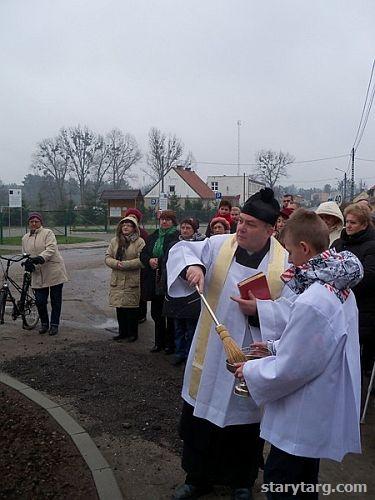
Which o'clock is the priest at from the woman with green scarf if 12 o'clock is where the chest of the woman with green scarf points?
The priest is roughly at 12 o'clock from the woman with green scarf.

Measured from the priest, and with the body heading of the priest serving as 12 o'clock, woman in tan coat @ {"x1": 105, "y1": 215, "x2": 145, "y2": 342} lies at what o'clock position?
The woman in tan coat is roughly at 4 o'clock from the priest.

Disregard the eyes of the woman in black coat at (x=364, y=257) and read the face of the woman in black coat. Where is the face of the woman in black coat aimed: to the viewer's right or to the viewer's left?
to the viewer's left

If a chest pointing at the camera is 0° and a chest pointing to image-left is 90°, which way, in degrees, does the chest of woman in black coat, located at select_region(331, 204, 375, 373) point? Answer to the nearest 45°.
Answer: approximately 45°

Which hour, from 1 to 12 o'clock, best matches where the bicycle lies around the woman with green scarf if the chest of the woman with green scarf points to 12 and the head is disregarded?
The bicycle is roughly at 4 o'clock from the woman with green scarf.

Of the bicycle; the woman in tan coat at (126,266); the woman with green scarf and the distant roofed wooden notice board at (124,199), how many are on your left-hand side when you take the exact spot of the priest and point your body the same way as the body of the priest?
0

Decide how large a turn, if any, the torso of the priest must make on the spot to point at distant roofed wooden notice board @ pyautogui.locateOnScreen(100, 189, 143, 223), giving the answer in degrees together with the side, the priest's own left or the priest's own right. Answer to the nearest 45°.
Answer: approximately 135° to the priest's own right

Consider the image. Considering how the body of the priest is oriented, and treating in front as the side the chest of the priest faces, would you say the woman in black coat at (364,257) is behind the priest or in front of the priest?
behind

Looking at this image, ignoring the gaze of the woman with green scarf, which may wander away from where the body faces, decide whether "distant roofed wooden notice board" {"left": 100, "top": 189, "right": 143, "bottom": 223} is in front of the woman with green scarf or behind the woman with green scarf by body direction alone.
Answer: behind

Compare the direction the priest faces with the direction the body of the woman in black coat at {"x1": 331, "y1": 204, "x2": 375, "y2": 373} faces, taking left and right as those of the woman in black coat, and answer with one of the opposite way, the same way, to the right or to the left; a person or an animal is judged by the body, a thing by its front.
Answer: the same way

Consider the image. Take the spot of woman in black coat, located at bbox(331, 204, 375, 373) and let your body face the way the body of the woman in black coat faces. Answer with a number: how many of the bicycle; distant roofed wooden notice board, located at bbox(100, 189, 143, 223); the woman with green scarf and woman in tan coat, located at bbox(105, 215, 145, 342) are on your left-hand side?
0

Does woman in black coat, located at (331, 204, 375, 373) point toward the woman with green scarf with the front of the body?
no

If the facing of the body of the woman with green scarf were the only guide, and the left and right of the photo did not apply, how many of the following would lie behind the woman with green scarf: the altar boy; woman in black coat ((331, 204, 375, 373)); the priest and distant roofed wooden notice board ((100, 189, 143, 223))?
1

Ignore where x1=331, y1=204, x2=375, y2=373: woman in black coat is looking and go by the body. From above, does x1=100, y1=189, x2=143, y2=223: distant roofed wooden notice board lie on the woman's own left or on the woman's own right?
on the woman's own right

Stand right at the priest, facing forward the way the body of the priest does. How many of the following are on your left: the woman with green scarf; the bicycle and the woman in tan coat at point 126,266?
0

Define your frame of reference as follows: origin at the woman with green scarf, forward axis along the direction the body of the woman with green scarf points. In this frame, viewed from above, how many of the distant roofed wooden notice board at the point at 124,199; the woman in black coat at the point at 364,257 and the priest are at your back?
1

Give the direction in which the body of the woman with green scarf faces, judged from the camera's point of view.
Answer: toward the camera

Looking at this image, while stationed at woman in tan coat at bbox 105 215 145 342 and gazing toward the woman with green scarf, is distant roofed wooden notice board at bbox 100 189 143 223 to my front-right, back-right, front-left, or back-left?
back-left

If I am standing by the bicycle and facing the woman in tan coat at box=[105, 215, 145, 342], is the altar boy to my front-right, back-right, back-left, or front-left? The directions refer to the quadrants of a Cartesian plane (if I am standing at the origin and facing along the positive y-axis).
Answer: front-right

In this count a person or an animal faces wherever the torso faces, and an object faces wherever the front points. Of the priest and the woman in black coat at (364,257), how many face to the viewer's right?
0
